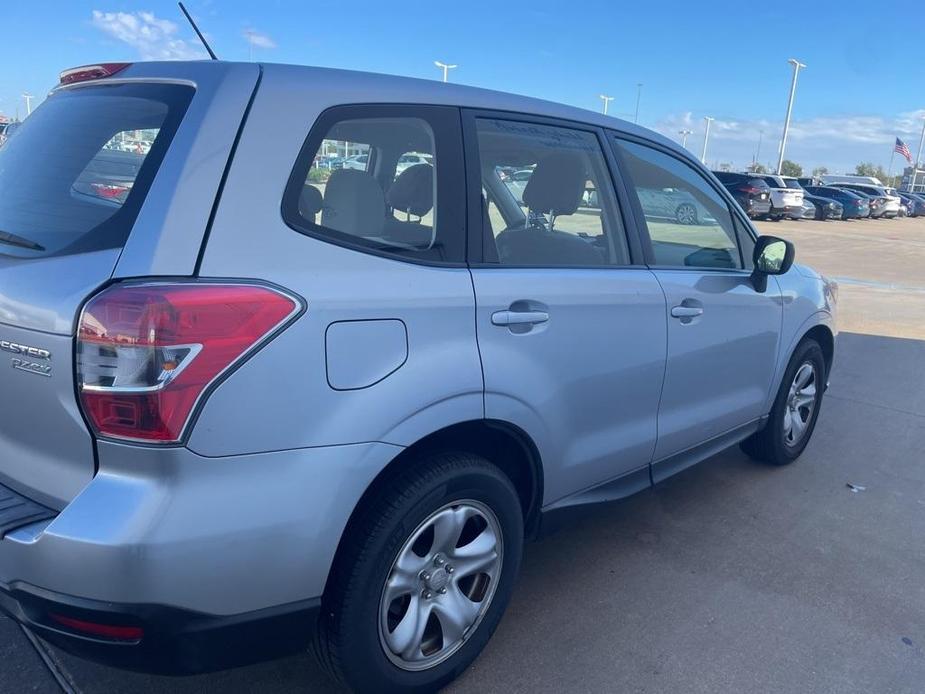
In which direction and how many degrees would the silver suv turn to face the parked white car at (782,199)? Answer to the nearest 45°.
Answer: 0° — it already faces it

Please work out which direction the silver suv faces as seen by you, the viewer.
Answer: facing away from the viewer and to the right of the viewer
